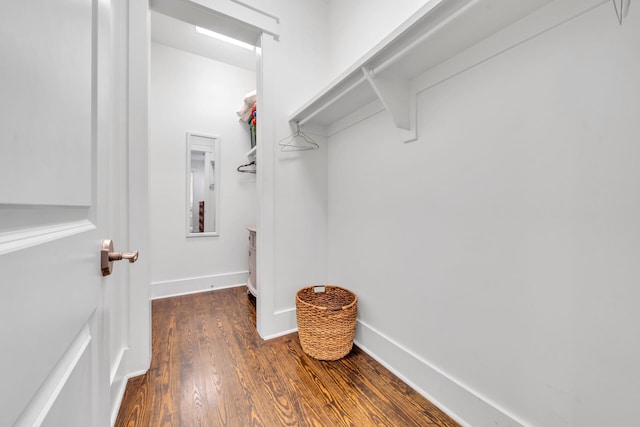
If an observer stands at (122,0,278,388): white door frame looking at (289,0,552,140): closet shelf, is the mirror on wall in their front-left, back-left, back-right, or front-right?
back-left

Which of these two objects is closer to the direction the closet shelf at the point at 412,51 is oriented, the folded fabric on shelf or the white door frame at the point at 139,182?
the white door frame

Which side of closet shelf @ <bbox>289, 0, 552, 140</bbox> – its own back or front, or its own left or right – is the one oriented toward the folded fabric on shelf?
right

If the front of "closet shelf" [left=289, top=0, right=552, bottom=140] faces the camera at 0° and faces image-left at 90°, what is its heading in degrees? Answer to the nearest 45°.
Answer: approximately 45°

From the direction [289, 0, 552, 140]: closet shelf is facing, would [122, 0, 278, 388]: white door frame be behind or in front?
in front
